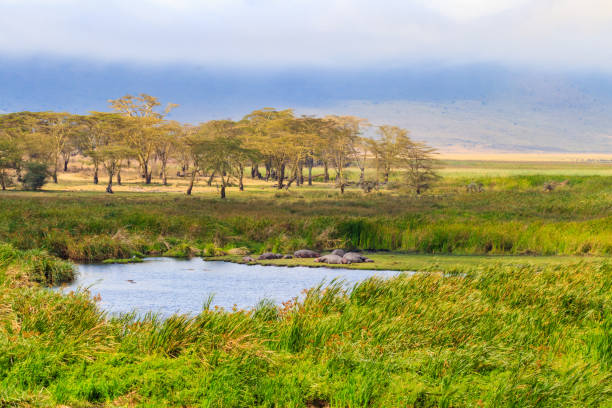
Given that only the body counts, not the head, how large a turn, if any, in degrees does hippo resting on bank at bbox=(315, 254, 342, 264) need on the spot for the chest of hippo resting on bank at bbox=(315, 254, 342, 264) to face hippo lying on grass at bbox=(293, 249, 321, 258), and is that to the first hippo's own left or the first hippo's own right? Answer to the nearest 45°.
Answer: approximately 45° to the first hippo's own right

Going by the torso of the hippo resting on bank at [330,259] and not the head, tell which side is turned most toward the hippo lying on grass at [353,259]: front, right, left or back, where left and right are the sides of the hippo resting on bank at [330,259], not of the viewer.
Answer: back

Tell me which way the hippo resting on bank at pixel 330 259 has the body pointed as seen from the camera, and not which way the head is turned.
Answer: to the viewer's left

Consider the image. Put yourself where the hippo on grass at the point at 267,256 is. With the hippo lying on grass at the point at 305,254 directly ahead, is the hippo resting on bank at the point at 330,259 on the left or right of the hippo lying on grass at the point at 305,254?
right

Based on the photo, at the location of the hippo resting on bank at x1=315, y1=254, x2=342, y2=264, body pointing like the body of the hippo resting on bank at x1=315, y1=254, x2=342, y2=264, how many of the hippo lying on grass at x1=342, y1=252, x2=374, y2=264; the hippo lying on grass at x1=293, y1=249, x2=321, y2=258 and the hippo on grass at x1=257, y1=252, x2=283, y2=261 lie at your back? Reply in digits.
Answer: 1
